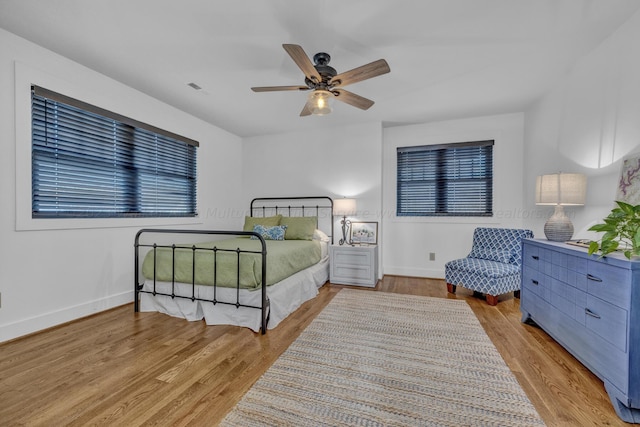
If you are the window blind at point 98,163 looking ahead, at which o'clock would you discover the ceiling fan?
The ceiling fan is roughly at 12 o'clock from the window blind.

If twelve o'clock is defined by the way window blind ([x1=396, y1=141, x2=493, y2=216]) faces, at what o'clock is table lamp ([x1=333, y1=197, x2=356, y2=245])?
The table lamp is roughly at 2 o'clock from the window blind.

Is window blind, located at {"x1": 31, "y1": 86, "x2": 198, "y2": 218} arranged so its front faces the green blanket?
yes

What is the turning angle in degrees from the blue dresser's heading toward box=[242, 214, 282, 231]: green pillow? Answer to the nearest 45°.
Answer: approximately 45° to its right

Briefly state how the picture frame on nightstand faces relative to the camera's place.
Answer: facing the viewer

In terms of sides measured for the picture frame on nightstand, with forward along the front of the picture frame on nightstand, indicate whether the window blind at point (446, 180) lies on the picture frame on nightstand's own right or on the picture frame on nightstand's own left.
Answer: on the picture frame on nightstand's own left

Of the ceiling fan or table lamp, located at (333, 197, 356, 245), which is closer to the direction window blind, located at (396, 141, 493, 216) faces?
the ceiling fan

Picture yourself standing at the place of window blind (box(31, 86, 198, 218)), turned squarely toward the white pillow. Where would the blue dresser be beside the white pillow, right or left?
right

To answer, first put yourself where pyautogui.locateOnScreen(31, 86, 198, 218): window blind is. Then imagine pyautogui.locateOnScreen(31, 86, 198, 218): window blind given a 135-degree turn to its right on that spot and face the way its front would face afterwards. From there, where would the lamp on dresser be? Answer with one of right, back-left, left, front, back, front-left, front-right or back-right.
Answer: back-left

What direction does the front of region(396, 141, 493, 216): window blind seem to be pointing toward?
toward the camera

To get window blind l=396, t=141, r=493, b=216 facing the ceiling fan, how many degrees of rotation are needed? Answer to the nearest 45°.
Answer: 0° — it already faces it

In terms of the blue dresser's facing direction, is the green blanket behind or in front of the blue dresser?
in front

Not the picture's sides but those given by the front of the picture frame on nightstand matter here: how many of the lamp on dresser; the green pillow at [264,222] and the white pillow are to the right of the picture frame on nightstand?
2

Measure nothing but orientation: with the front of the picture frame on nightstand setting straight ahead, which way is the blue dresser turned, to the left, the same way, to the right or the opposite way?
to the right

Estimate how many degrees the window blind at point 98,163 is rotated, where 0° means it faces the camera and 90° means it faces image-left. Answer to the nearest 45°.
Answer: approximately 315°

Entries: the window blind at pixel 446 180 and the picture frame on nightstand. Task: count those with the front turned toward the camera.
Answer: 2

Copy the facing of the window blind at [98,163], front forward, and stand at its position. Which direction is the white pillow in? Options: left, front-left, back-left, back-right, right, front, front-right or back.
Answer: front-left
